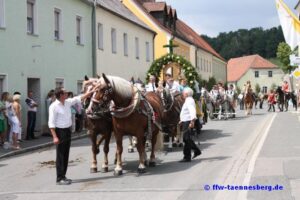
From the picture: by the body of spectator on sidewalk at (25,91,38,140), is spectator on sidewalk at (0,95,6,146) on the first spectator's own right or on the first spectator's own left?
on the first spectator's own right

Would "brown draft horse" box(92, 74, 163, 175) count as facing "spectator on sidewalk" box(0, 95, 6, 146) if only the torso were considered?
no

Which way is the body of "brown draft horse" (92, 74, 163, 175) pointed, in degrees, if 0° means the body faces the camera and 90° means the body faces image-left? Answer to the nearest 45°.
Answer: approximately 45°

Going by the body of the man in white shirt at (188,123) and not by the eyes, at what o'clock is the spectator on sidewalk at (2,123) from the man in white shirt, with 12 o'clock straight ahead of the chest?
The spectator on sidewalk is roughly at 1 o'clock from the man in white shirt.

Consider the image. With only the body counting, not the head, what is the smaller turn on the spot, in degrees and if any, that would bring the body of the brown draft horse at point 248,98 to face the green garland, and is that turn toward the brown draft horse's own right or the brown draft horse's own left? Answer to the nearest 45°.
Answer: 0° — it already faces it

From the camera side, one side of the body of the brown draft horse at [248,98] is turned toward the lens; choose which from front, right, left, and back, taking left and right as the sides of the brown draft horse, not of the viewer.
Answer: front

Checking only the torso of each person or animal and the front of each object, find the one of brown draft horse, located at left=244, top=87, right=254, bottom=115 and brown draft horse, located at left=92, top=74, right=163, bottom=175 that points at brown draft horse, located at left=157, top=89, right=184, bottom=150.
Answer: brown draft horse, located at left=244, top=87, right=254, bottom=115

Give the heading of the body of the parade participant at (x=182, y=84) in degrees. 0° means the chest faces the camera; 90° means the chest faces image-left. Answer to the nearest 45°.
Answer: approximately 45°

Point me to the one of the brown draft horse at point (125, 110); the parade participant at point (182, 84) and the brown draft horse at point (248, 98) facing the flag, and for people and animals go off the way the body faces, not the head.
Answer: the brown draft horse at point (248, 98)

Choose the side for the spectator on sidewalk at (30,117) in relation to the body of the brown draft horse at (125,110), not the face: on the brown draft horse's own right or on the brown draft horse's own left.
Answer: on the brown draft horse's own right

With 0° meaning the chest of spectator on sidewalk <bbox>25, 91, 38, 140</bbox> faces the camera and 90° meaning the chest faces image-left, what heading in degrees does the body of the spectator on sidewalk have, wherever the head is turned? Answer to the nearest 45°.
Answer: approximately 315°

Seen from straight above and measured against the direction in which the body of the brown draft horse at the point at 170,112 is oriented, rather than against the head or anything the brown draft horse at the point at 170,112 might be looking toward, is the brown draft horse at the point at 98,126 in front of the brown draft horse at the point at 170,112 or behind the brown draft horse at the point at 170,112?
in front
